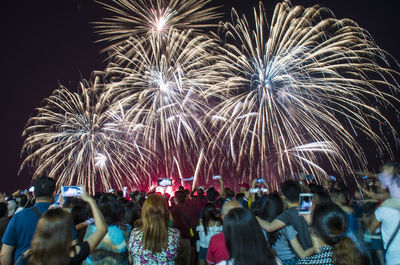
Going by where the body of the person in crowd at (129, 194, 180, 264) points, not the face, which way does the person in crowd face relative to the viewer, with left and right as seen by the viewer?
facing away from the viewer

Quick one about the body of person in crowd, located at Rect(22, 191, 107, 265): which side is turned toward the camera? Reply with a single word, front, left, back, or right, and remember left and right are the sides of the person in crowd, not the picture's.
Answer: back

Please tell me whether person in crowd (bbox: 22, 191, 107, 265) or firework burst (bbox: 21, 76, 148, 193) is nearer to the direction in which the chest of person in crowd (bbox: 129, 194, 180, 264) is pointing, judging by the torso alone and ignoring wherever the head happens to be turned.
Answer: the firework burst

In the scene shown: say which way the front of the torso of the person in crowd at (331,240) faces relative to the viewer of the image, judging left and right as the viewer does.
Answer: facing away from the viewer and to the left of the viewer

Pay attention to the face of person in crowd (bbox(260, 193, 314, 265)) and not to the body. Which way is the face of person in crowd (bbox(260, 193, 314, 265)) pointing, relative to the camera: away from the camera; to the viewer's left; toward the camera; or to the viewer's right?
away from the camera

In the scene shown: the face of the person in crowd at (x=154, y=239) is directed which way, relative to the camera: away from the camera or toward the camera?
away from the camera

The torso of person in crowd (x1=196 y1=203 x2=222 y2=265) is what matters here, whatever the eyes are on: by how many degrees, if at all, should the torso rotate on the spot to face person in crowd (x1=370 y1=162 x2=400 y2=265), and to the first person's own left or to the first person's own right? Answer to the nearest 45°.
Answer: approximately 135° to the first person's own right

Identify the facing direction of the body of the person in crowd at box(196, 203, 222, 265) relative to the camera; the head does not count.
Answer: away from the camera
